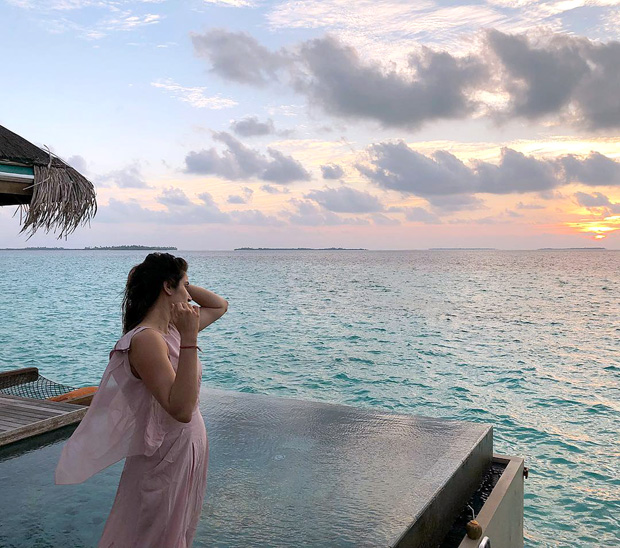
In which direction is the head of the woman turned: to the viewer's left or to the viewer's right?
to the viewer's right

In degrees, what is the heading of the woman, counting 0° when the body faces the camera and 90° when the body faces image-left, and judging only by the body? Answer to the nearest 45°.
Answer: approximately 270°
